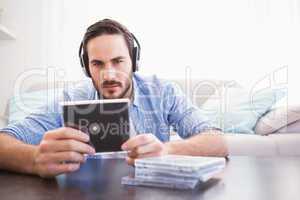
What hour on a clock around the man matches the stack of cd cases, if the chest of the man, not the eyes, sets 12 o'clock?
The stack of cd cases is roughly at 12 o'clock from the man.

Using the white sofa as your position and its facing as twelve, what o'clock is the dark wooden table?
The dark wooden table is roughly at 1 o'clock from the white sofa.

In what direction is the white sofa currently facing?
toward the camera

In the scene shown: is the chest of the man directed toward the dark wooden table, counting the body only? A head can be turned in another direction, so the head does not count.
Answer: yes

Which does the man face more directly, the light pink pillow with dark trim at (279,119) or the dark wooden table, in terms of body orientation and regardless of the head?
the dark wooden table

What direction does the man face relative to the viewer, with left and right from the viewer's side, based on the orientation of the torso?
facing the viewer

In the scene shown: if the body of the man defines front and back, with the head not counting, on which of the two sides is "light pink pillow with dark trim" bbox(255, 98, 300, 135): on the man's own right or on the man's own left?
on the man's own left
